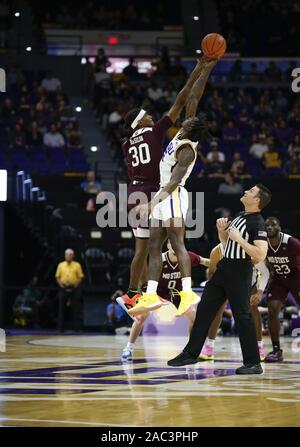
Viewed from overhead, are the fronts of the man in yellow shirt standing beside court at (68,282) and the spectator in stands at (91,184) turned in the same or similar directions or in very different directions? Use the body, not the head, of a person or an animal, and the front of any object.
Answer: same or similar directions

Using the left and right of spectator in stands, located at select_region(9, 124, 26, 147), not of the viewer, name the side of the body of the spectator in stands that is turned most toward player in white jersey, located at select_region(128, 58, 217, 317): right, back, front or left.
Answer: front

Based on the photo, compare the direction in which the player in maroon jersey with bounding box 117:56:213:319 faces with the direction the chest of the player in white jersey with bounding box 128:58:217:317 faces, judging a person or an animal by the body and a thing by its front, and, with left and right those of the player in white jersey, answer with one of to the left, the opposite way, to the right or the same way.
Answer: the opposite way

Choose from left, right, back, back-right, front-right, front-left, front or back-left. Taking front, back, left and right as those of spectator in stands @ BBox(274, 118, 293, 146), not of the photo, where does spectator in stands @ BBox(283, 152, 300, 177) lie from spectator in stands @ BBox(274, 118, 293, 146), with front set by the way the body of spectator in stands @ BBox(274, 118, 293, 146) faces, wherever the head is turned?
front

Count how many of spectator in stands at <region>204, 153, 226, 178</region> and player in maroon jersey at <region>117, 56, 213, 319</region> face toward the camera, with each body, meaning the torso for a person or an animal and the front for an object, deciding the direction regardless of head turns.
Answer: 1

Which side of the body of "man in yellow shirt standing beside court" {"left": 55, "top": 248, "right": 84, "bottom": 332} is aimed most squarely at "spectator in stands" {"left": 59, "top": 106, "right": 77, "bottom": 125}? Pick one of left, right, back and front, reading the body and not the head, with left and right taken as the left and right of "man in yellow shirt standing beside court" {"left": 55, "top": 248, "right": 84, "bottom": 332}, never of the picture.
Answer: back

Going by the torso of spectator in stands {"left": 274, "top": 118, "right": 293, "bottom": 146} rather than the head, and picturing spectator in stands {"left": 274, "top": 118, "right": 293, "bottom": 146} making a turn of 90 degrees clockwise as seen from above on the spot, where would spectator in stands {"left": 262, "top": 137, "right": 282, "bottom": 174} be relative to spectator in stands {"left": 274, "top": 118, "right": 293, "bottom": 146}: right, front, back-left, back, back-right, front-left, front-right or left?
left

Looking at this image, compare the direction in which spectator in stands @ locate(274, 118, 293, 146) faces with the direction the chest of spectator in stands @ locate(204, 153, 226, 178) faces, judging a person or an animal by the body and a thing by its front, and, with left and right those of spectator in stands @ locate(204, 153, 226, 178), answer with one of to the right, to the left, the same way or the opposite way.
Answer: the same way

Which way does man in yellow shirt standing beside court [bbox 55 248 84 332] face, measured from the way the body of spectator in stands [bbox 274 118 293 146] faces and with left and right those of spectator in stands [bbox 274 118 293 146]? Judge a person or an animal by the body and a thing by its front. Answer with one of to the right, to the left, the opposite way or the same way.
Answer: the same way

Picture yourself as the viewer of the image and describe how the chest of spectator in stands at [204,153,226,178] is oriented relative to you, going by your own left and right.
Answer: facing the viewer

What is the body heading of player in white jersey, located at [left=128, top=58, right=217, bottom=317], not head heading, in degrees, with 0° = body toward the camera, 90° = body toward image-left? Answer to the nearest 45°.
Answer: approximately 45°

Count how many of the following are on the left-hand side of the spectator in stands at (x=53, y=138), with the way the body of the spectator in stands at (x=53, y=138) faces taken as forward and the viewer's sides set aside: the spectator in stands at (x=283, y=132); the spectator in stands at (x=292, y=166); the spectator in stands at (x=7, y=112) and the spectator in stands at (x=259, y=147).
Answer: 3

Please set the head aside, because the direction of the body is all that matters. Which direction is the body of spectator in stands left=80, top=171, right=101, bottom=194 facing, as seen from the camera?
toward the camera

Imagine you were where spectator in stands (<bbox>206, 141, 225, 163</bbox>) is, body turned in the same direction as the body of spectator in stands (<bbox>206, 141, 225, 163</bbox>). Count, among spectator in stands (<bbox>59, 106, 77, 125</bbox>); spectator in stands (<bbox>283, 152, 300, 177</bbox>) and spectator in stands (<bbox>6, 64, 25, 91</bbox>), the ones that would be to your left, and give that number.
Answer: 1

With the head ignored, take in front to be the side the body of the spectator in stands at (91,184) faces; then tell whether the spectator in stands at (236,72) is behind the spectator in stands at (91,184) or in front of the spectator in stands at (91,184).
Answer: behind

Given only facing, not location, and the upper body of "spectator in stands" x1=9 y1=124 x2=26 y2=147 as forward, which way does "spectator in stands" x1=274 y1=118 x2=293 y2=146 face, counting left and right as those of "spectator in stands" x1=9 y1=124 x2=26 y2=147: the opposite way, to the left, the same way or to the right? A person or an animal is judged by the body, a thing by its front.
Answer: the same way

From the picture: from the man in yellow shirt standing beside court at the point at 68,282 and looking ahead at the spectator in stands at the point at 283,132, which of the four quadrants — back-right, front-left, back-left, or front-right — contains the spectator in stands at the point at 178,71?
front-left

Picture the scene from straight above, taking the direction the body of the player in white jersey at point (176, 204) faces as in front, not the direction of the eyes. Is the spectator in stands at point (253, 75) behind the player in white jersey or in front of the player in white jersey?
behind

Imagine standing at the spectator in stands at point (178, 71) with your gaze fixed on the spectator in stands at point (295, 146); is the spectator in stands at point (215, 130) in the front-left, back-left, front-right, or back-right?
front-right

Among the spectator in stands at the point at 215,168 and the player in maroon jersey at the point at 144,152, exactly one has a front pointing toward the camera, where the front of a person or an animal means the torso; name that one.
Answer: the spectator in stands
